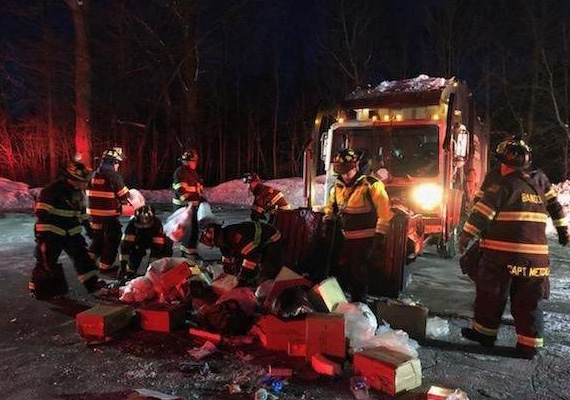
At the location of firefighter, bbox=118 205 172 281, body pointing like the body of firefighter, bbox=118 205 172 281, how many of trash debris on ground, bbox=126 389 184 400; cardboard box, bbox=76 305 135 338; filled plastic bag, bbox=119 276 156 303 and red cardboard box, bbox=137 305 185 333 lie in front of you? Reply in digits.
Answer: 4

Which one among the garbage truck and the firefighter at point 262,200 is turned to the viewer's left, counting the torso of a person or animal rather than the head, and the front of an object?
the firefighter

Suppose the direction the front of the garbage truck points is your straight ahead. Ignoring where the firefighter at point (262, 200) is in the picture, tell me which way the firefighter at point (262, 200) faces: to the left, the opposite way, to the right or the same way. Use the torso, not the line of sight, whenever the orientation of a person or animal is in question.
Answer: to the right

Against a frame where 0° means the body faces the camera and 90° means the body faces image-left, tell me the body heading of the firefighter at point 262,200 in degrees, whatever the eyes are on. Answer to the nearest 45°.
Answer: approximately 90°

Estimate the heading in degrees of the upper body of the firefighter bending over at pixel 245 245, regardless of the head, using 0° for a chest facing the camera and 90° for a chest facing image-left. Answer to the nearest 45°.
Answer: approximately 90°

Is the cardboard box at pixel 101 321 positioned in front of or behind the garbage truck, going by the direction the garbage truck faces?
in front

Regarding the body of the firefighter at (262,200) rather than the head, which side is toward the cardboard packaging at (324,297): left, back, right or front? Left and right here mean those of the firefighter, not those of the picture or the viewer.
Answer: left

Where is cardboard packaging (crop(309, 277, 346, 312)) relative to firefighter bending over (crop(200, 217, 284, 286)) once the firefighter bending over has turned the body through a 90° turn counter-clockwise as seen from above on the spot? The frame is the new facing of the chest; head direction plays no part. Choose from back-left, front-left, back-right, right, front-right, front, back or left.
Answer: front-left

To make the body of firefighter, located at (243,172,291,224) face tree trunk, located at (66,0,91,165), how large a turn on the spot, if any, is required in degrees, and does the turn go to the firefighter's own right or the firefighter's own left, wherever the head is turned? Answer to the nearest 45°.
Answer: approximately 45° to the firefighter's own right

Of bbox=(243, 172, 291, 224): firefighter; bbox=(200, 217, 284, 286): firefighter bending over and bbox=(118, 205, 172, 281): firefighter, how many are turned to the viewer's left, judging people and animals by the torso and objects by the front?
2

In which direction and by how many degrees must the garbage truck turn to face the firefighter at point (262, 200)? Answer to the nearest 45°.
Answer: approximately 90° to its right

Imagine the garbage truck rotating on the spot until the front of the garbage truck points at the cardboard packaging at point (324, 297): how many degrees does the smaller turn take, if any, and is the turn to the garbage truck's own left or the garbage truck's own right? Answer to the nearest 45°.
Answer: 0° — it already faces it

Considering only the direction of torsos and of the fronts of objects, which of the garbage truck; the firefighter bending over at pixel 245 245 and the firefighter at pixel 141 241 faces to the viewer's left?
the firefighter bending over
